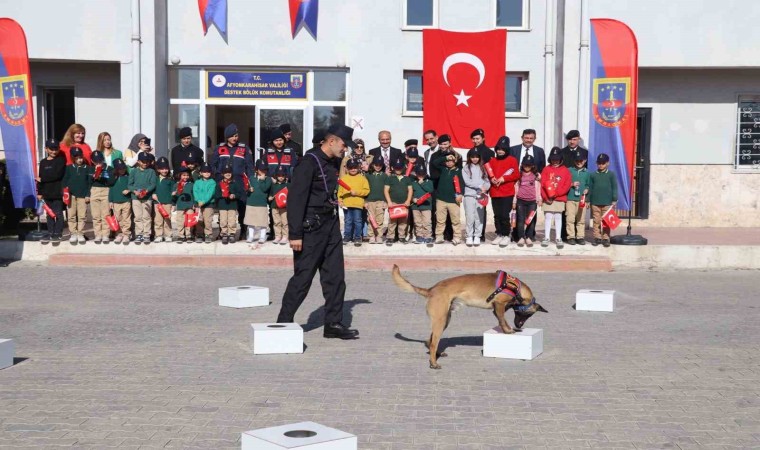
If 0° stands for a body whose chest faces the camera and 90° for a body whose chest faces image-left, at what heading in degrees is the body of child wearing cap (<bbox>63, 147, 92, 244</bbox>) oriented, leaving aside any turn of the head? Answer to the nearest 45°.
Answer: approximately 0°

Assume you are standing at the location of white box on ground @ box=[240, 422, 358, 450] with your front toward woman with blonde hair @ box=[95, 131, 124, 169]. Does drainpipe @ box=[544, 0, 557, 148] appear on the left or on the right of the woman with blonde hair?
right

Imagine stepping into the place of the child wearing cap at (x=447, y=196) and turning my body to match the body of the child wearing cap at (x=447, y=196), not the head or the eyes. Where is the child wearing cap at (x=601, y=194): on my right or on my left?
on my left

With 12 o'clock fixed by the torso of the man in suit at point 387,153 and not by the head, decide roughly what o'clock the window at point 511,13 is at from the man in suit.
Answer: The window is roughly at 7 o'clock from the man in suit.

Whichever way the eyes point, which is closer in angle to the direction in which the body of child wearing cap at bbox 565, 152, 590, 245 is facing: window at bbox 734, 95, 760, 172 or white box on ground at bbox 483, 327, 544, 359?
the white box on ground

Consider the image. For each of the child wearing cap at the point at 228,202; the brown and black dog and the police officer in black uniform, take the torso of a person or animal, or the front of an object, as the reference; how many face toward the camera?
1

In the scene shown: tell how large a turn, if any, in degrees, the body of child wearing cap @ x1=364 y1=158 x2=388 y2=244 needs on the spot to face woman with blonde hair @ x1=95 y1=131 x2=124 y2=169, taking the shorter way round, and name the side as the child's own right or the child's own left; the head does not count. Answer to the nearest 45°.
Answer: approximately 90° to the child's own right

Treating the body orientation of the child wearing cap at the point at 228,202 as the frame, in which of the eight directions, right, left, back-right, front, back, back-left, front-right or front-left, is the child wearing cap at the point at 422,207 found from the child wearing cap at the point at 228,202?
left

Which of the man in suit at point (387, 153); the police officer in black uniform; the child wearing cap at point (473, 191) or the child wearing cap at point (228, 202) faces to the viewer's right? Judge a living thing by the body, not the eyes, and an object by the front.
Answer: the police officer in black uniform

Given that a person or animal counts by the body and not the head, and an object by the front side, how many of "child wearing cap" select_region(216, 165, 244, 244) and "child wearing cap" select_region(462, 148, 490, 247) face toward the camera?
2

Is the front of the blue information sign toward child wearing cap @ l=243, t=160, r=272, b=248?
yes

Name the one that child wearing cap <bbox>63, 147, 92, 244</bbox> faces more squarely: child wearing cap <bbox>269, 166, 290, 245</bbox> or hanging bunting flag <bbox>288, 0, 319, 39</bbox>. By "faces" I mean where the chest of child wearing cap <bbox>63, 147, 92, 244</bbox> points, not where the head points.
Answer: the child wearing cap

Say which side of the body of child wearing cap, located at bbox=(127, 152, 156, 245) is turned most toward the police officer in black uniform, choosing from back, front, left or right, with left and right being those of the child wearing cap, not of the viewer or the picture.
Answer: front

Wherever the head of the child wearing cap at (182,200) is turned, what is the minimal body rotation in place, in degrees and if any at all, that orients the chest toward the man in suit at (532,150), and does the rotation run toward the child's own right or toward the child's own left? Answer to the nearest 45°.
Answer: approximately 90° to the child's own left

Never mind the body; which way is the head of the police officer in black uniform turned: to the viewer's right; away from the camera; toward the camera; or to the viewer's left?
to the viewer's right

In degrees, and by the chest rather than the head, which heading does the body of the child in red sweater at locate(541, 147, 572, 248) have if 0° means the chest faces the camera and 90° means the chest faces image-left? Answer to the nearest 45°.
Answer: approximately 0°

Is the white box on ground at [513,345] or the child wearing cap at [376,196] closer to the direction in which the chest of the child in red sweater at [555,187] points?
the white box on ground
